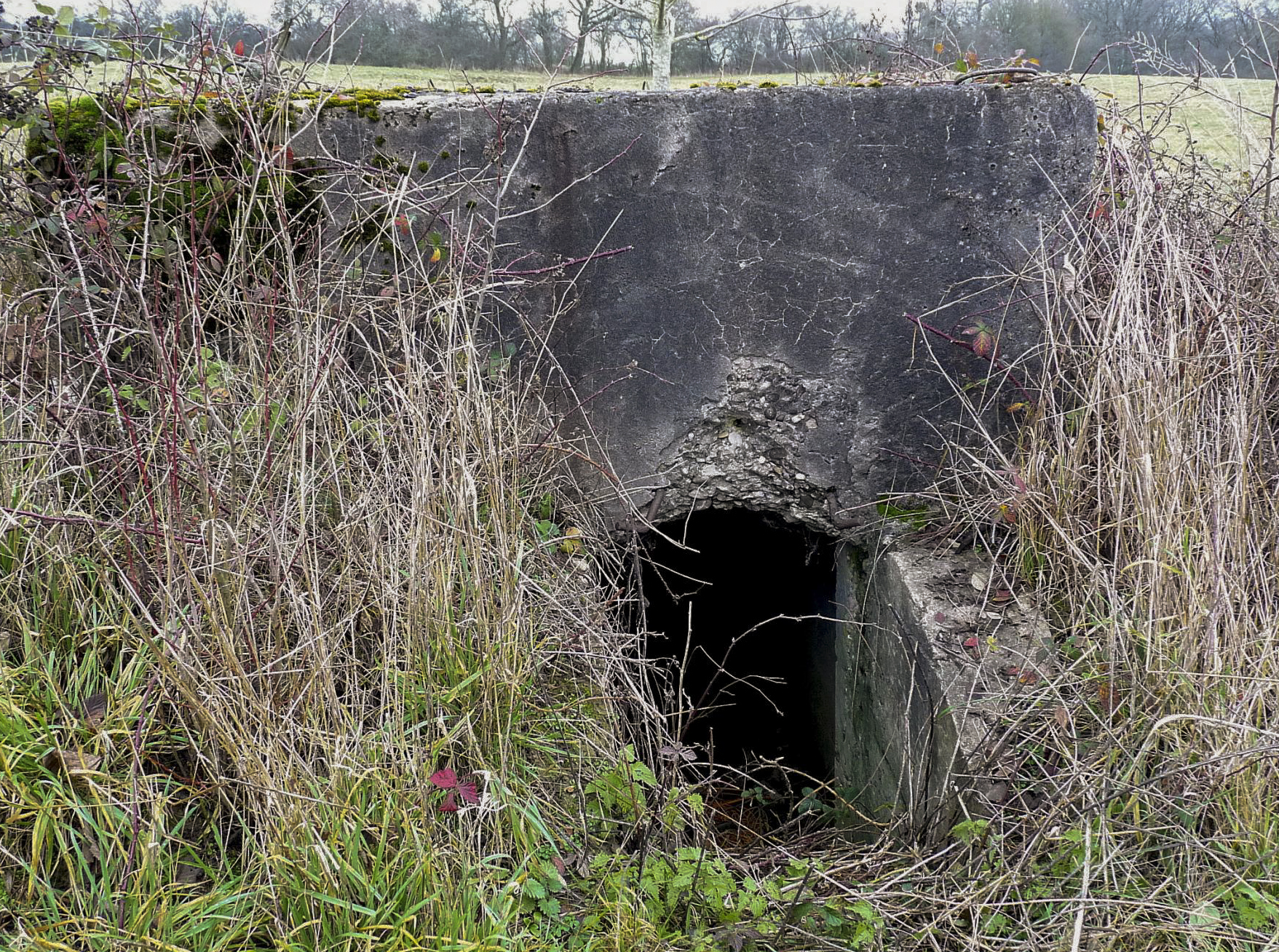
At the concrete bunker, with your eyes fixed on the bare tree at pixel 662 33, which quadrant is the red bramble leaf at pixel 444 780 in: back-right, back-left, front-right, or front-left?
back-left

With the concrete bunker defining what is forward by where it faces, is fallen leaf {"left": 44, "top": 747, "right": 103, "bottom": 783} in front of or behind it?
in front

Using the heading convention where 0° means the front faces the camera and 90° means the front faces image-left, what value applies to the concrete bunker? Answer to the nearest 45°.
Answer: approximately 0°

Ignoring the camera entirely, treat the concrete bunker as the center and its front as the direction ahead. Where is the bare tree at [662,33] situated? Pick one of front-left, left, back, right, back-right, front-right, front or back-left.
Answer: back

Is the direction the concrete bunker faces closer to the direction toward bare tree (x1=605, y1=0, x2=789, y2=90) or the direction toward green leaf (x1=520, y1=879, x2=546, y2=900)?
the green leaf

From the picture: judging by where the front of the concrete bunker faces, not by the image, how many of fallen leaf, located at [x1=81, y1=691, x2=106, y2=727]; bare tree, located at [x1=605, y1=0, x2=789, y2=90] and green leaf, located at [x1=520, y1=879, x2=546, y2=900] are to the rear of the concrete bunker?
1

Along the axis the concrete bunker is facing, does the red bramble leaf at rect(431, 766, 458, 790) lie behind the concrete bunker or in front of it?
in front

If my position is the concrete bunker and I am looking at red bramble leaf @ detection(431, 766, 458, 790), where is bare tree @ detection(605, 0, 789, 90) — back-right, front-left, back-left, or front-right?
back-right

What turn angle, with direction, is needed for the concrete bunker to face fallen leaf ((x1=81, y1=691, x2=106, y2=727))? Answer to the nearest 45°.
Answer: approximately 45° to its right

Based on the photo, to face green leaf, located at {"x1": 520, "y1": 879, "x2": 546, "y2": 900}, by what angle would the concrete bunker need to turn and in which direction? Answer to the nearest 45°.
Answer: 0° — it already faces it
